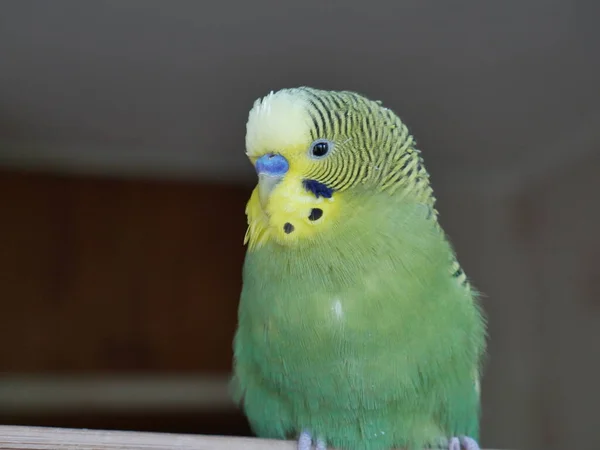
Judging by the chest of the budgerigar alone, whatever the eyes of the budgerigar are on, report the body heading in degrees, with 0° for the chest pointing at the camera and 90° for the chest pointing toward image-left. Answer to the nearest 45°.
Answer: approximately 45°
